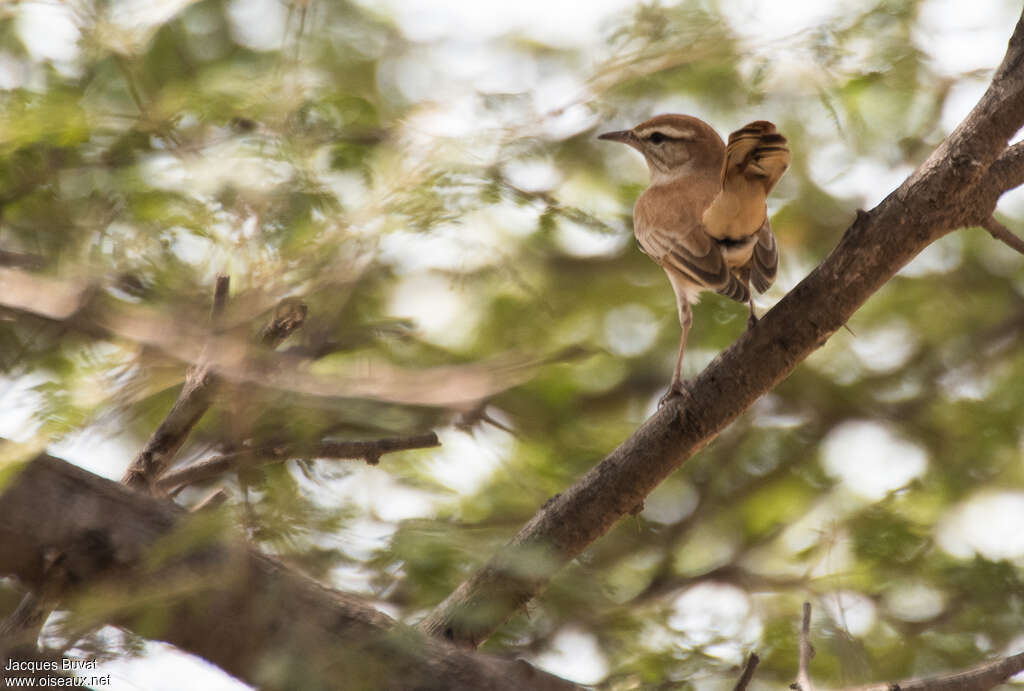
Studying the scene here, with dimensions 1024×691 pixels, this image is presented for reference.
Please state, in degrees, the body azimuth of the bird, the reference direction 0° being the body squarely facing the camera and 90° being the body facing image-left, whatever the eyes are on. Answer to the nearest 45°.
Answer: approximately 135°
